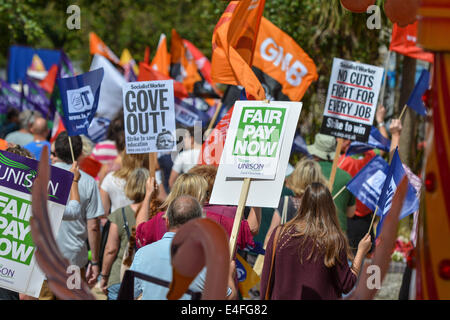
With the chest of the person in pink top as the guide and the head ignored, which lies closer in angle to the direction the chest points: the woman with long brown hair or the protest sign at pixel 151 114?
the protest sign

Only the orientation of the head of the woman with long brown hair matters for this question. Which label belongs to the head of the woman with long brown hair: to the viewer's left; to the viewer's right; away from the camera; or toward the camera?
away from the camera

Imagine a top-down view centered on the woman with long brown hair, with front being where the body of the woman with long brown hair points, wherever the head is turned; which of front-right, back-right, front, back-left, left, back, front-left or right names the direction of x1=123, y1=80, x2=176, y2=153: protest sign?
front-left

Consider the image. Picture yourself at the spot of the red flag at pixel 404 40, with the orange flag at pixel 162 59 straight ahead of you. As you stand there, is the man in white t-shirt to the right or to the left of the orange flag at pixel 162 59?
left

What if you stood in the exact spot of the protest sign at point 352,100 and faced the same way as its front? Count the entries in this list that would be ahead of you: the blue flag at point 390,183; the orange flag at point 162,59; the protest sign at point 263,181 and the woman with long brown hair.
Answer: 3

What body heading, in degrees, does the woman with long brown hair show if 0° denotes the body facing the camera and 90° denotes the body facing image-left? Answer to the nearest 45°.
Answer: approximately 180°

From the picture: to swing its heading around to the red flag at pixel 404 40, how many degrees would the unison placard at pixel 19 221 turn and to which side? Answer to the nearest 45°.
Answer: approximately 135° to its left

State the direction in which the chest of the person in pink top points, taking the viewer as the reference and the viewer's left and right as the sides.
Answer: facing away from the viewer

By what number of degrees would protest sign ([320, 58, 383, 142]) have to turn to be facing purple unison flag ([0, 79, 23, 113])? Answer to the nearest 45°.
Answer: approximately 135° to its right

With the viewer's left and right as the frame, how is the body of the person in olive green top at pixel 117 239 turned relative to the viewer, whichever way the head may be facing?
facing away from the viewer and to the right of the viewer

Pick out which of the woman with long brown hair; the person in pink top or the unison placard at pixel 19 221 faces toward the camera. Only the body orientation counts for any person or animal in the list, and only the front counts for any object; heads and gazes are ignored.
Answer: the unison placard

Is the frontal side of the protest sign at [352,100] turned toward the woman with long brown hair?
yes

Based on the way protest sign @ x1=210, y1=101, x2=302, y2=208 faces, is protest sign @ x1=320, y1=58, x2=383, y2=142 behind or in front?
behind

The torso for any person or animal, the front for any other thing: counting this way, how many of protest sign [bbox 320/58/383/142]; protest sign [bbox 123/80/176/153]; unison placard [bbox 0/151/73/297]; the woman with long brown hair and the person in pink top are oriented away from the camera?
2
